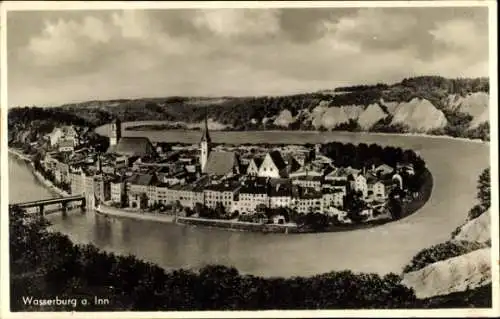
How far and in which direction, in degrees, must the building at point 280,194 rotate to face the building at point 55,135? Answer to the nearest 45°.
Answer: approximately 90° to its right

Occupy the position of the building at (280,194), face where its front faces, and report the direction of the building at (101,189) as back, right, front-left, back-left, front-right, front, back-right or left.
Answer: right

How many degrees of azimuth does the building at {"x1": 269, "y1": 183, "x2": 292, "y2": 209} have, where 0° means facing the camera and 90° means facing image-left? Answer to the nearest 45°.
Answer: approximately 0°

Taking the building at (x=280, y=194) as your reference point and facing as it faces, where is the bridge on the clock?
The bridge is roughly at 3 o'clock from the building.
